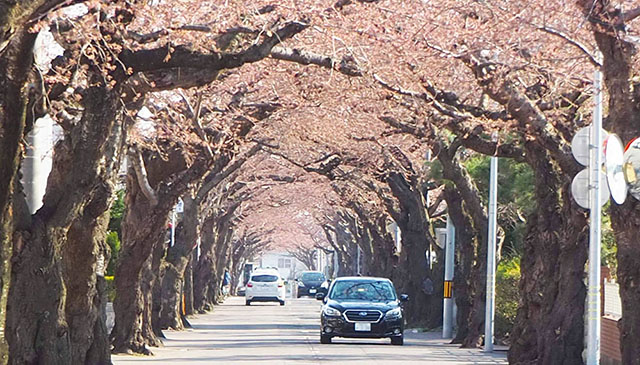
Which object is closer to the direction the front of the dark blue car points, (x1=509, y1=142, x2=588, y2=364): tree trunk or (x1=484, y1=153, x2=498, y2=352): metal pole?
the tree trunk

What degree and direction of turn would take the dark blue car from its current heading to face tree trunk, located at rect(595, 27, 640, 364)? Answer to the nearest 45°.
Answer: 0° — it already faces it

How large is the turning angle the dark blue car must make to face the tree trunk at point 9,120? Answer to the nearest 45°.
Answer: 0° — it already faces it

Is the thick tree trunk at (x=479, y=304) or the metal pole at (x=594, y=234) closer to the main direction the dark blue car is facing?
the metal pole

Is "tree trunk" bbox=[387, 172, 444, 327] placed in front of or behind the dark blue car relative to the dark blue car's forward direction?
behind

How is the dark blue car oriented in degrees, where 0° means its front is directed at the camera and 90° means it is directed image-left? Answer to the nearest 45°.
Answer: approximately 0°

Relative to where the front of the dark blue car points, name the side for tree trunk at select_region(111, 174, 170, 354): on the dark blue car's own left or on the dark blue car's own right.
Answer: on the dark blue car's own right
